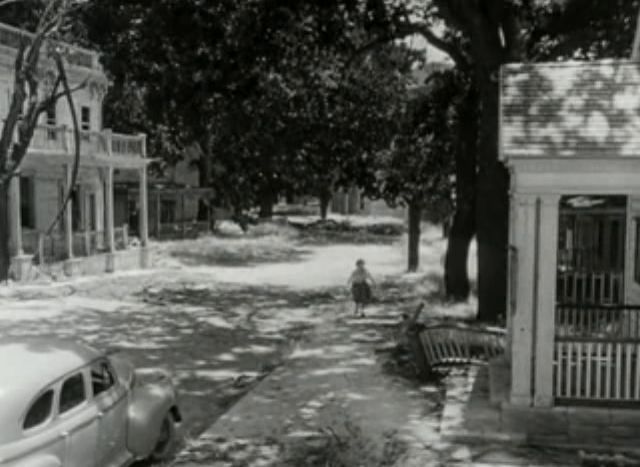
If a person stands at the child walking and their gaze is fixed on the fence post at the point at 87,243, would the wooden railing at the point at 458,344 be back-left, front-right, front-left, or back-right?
back-left

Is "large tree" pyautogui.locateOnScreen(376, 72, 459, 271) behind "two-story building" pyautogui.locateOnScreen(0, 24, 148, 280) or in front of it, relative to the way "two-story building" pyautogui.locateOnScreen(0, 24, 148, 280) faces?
in front

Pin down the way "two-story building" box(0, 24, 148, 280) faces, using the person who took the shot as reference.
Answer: facing the viewer and to the right of the viewer

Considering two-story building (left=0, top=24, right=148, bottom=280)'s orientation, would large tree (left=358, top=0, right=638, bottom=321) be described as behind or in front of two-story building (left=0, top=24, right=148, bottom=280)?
in front

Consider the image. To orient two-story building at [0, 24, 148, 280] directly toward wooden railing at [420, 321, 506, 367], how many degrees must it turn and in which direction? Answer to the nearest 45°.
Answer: approximately 45° to its right

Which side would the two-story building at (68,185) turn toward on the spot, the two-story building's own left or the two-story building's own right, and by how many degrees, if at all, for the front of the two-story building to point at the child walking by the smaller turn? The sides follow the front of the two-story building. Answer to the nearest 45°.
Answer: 0° — it already faces them

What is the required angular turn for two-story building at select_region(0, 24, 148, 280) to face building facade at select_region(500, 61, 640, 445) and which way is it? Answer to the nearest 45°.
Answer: approximately 45° to its right
